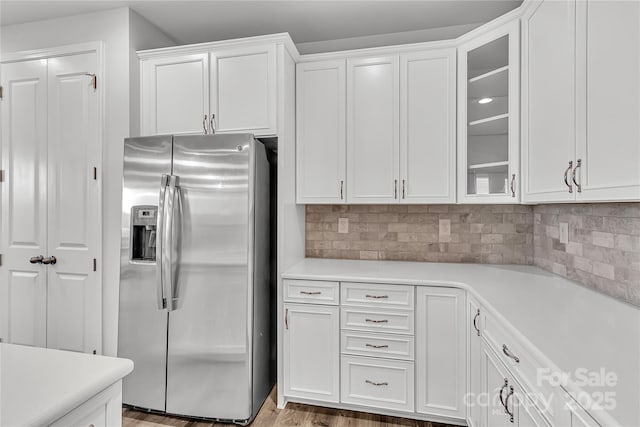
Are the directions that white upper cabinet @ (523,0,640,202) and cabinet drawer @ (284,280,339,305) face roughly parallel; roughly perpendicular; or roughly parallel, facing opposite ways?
roughly perpendicular

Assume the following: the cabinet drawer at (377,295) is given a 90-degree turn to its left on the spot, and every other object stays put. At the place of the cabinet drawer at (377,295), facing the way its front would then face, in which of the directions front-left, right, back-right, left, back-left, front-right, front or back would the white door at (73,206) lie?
back

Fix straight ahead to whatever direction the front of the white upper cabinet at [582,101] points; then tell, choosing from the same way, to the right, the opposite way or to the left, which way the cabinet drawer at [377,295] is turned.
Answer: to the left

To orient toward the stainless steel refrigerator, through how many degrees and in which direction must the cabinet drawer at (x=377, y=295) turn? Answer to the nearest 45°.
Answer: approximately 90° to its right

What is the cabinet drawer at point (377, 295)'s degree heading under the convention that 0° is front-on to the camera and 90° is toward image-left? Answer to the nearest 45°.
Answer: approximately 0°

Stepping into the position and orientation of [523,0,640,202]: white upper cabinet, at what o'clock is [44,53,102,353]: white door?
The white door is roughly at 1 o'clock from the white upper cabinet.

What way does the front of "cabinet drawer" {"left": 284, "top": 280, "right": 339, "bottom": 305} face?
toward the camera

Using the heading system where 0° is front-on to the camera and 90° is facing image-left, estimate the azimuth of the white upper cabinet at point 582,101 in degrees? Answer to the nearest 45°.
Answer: approximately 45°

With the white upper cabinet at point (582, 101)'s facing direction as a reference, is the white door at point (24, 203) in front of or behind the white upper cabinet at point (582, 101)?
in front

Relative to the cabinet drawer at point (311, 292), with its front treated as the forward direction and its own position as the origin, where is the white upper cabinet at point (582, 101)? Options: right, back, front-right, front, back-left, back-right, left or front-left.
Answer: front-left

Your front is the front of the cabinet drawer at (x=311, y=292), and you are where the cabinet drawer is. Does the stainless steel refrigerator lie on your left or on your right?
on your right

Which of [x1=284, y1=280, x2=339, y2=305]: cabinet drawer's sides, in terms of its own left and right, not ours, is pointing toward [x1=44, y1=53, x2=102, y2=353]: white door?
right

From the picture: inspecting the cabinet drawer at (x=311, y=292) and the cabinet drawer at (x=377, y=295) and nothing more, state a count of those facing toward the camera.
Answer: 2

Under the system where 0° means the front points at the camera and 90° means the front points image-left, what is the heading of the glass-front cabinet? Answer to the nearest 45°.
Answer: approximately 45°
